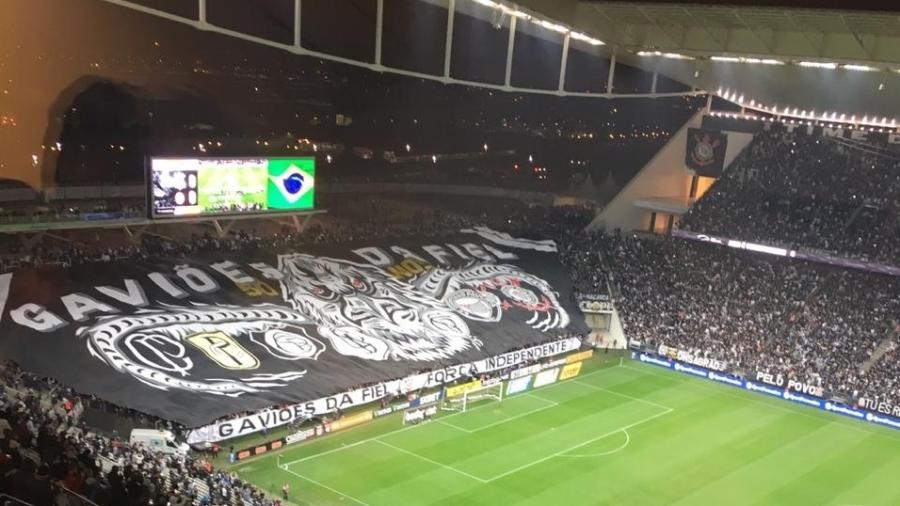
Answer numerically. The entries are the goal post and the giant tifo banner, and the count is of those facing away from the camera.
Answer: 0

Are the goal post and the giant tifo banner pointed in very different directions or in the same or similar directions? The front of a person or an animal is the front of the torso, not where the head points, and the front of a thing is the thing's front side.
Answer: same or similar directions

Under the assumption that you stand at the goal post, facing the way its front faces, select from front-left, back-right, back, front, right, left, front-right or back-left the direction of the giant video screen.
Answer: back-right

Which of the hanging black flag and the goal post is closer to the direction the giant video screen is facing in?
the goal post

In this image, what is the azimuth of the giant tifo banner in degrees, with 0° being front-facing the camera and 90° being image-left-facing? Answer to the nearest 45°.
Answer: approximately 315°

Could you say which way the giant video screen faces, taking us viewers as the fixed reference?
facing the viewer and to the right of the viewer

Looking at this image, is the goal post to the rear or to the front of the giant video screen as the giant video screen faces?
to the front

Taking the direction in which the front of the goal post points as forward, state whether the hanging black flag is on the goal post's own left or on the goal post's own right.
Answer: on the goal post's own left

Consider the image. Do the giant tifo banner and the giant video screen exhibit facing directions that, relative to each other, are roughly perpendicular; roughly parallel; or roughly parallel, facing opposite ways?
roughly parallel

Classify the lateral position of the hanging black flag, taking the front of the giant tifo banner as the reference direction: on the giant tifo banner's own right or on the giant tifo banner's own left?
on the giant tifo banner's own left
